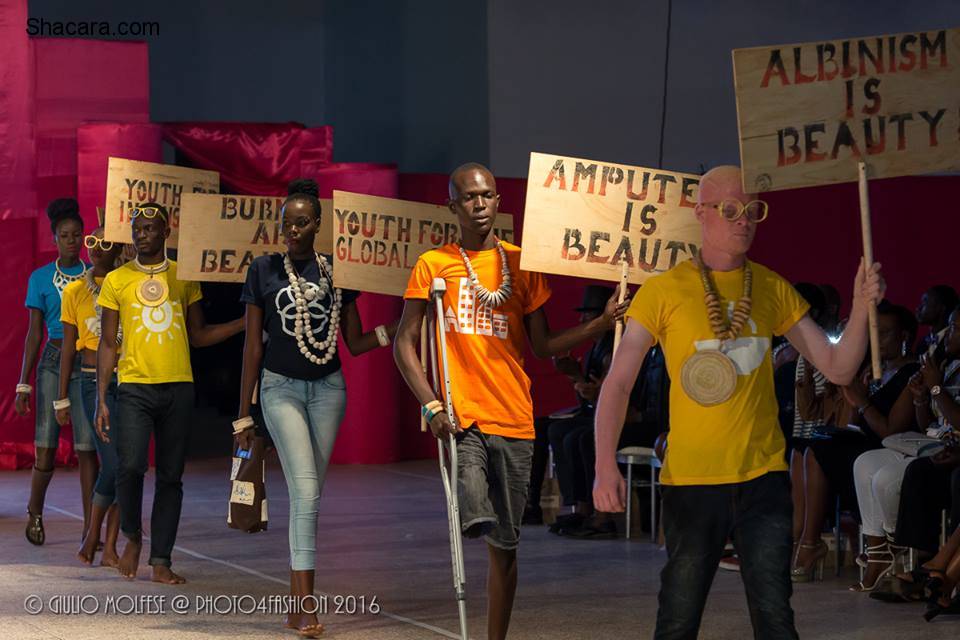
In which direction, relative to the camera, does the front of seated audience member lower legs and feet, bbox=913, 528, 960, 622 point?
to the viewer's left

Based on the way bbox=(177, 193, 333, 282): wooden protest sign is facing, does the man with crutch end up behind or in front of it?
in front

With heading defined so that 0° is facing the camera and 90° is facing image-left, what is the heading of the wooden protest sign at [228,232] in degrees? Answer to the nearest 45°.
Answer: approximately 0°

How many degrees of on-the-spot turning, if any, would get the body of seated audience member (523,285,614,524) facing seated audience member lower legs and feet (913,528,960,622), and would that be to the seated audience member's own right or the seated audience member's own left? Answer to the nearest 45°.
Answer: approximately 135° to the seated audience member's own left

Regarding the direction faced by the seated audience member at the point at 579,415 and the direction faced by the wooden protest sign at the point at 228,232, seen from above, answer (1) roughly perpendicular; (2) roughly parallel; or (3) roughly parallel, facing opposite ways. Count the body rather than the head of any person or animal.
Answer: roughly perpendicular

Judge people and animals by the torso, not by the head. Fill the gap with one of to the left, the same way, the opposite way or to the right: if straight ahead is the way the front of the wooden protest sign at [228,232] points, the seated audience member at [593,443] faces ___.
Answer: to the right

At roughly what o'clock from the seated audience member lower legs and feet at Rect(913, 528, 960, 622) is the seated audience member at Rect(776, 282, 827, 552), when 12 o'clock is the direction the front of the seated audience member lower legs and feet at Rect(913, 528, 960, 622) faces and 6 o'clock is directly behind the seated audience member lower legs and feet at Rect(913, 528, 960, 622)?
the seated audience member at Rect(776, 282, 827, 552) is roughly at 2 o'clock from the seated audience member lower legs and feet at Rect(913, 528, 960, 622).

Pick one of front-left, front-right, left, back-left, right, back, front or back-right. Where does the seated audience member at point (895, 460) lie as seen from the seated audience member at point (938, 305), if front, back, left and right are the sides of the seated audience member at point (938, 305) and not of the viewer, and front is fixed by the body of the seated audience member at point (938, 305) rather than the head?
left

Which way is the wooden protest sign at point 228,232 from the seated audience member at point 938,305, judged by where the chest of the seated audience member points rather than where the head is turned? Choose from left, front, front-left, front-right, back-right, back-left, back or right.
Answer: front-left

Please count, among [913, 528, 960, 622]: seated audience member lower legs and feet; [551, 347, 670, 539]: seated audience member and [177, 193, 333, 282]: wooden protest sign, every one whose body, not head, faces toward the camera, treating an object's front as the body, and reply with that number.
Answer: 1

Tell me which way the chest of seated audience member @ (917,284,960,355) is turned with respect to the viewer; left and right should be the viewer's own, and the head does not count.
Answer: facing to the left of the viewer

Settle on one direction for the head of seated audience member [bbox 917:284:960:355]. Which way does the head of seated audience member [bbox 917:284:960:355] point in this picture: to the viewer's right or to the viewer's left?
to the viewer's left

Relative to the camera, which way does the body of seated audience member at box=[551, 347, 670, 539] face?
to the viewer's left

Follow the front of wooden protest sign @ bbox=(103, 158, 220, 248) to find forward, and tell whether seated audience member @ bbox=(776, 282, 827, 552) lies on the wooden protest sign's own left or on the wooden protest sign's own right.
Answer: on the wooden protest sign's own left
